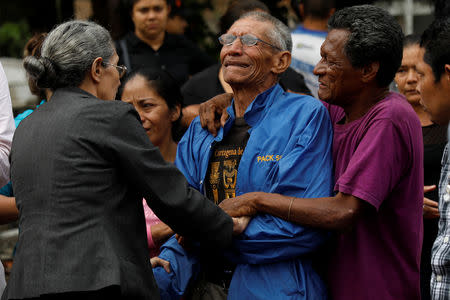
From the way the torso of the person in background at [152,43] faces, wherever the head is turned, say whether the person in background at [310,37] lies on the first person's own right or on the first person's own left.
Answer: on the first person's own left

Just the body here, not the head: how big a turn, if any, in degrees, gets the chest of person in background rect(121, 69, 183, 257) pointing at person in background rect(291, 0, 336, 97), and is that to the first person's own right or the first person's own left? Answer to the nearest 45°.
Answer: approximately 180°

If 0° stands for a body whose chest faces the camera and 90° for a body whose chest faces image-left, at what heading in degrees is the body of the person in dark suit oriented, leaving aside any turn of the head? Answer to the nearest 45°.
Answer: approximately 225°

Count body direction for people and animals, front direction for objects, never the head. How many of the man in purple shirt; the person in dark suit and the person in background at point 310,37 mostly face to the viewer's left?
1

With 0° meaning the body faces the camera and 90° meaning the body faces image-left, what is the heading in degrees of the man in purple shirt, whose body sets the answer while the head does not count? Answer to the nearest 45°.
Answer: approximately 90°

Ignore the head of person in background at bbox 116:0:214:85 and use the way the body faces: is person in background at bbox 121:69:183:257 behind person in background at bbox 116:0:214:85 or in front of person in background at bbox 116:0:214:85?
in front

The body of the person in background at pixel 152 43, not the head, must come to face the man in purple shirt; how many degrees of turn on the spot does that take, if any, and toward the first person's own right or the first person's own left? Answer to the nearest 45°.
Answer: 0° — they already face them

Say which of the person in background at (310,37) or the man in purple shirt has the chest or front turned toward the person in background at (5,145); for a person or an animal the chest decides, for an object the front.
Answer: the man in purple shirt

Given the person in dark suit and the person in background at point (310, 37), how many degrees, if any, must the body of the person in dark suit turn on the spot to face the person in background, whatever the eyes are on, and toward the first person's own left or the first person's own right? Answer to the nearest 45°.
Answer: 0° — they already face them

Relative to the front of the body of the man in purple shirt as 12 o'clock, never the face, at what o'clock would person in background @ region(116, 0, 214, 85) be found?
The person in background is roughly at 2 o'clock from the man in purple shirt.

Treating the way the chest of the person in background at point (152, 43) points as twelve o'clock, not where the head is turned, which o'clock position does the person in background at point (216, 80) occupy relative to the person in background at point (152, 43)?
the person in background at point (216, 80) is roughly at 11 o'clock from the person in background at point (152, 43).
